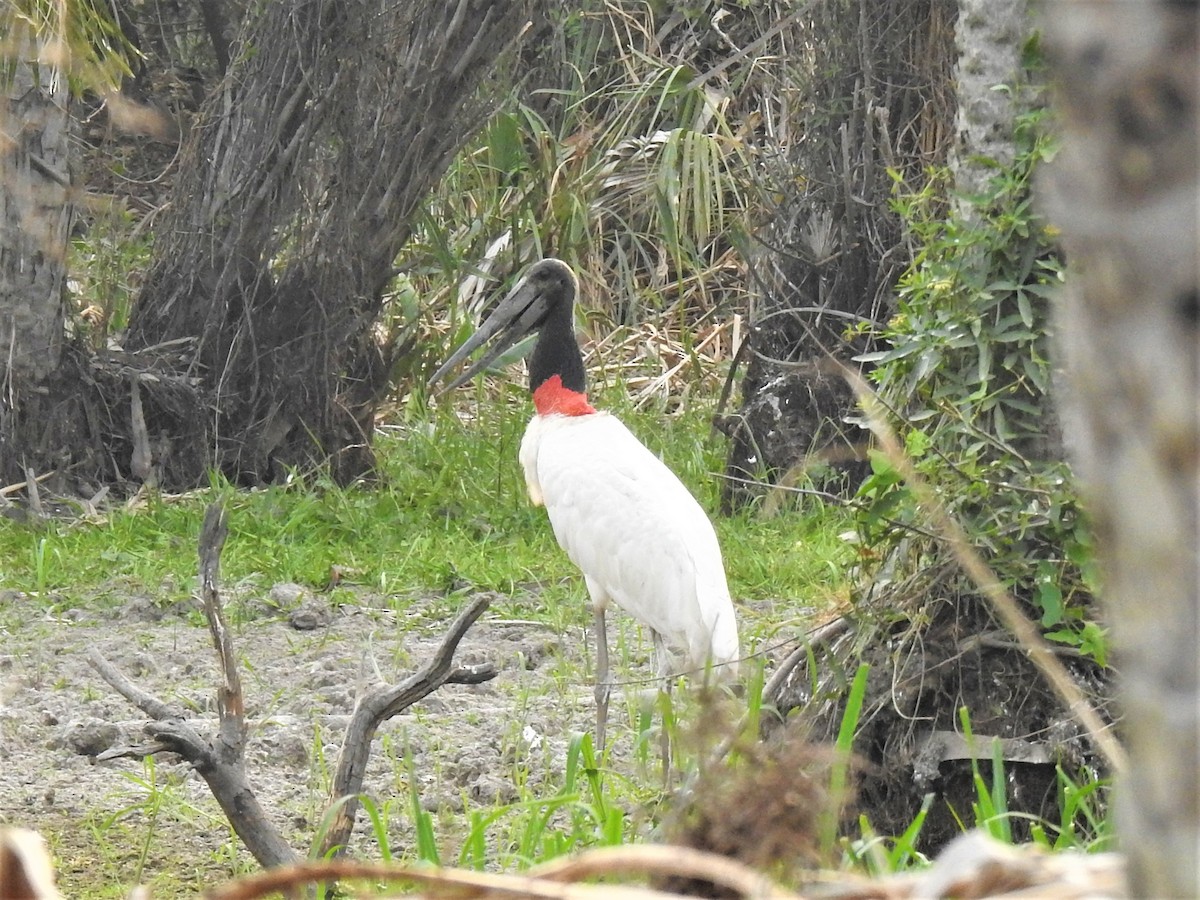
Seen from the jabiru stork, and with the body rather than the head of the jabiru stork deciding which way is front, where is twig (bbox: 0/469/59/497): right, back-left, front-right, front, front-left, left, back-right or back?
front-right

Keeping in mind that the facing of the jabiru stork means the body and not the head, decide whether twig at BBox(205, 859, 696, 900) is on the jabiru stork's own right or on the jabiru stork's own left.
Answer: on the jabiru stork's own left

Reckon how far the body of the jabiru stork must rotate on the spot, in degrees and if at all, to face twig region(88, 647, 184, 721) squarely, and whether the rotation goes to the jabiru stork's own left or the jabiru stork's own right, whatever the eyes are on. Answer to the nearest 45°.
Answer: approximately 45° to the jabiru stork's own left

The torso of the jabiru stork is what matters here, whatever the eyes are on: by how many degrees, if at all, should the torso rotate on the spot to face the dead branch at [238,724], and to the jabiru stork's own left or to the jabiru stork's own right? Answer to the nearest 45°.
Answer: approximately 90° to the jabiru stork's own left

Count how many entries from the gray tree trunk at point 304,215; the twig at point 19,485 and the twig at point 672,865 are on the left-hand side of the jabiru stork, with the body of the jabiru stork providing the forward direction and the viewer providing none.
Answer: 1

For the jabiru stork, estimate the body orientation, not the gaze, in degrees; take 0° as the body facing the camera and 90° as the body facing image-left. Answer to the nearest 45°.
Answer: approximately 90°

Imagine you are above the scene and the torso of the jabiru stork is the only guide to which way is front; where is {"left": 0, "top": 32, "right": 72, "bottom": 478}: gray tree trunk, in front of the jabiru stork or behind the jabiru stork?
in front
